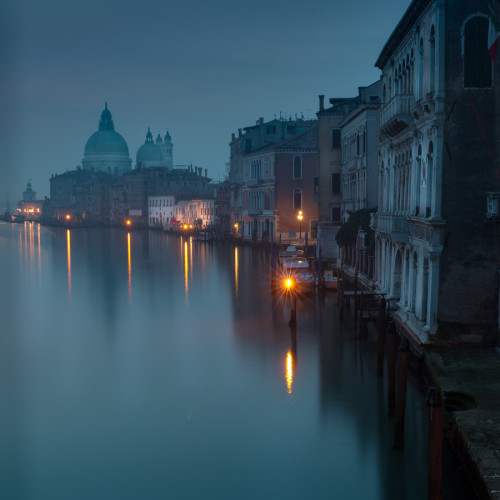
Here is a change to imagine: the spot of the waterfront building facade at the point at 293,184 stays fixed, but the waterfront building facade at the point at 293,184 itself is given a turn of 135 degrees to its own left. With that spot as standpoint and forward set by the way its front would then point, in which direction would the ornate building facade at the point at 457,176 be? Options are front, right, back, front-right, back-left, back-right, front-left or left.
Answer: right

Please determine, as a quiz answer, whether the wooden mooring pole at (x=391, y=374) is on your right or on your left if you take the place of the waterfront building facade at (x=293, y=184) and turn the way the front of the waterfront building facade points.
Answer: on your left

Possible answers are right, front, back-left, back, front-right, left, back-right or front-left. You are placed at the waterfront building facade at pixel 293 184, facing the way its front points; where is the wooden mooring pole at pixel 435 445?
front-left

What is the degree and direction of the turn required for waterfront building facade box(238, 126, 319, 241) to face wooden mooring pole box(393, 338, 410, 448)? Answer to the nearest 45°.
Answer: approximately 45° to its left

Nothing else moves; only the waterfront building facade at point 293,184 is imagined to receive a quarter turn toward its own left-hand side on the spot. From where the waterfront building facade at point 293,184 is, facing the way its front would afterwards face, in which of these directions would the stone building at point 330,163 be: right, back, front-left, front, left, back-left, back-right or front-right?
front-right

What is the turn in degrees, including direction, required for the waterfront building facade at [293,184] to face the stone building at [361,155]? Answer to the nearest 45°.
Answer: approximately 45° to its left

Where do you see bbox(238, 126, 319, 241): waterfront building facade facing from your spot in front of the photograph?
facing the viewer and to the left of the viewer
